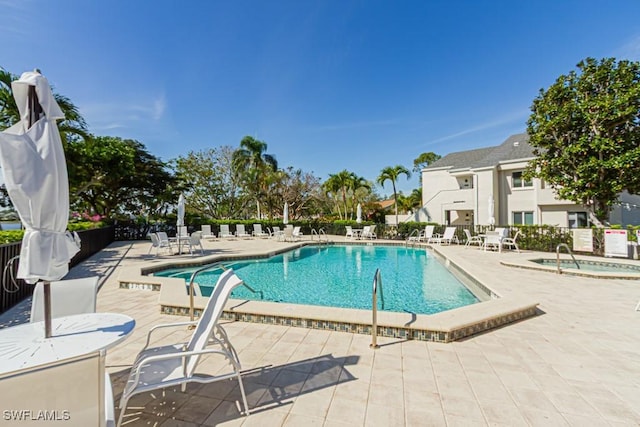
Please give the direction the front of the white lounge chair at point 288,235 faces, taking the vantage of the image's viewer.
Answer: facing the viewer

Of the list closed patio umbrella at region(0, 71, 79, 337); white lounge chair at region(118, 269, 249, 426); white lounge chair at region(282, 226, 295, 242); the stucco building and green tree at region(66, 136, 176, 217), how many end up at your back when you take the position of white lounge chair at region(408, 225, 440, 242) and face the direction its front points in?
1

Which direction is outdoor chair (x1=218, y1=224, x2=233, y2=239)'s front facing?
toward the camera

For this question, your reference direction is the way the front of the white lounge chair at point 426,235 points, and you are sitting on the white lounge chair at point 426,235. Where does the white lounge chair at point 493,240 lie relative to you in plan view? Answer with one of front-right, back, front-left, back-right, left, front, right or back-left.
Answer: left

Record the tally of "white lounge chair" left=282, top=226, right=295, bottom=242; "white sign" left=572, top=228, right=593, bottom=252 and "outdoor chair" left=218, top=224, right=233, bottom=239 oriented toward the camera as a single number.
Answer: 3

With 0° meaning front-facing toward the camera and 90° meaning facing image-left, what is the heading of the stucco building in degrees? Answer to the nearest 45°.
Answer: approximately 45°

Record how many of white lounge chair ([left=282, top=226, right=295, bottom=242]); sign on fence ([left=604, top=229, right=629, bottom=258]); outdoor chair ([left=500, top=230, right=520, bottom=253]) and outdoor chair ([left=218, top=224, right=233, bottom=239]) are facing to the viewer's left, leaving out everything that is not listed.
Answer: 1

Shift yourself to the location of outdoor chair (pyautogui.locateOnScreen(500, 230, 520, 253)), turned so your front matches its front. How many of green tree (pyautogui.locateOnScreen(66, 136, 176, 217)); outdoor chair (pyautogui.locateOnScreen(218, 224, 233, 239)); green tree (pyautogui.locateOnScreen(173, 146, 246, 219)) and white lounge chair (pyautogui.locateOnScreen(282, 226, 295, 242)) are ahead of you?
4

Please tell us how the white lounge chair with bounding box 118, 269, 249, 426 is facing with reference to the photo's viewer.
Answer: facing to the left of the viewer

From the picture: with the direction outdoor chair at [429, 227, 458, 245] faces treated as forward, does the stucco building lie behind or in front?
behind

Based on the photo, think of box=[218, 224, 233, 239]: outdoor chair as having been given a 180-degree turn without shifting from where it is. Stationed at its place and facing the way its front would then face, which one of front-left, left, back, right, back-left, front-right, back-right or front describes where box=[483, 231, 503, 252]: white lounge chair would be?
back-right

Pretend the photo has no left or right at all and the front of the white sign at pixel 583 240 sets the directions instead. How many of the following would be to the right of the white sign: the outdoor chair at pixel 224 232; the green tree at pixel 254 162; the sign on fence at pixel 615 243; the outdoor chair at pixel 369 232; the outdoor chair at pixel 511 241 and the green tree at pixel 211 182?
5

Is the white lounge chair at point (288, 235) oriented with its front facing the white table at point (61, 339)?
yes

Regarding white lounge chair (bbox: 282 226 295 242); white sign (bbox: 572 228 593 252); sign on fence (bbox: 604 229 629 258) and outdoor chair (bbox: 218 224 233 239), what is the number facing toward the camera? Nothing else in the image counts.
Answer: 4

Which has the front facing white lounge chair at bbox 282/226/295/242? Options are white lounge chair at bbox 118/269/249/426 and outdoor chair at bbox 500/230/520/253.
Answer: the outdoor chair
